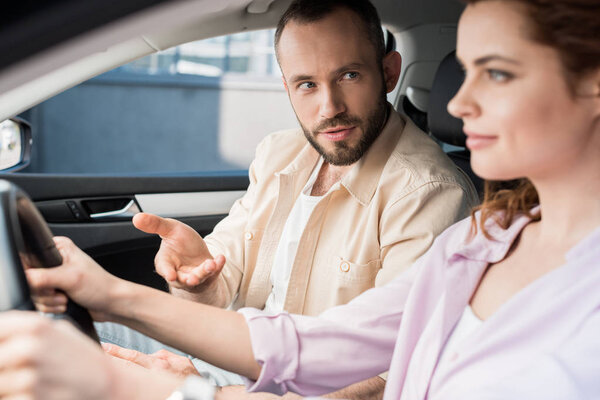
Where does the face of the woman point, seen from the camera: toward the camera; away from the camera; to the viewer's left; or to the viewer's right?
to the viewer's left

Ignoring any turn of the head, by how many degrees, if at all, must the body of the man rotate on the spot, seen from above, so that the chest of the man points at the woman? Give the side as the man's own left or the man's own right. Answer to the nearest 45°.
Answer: approximately 45° to the man's own left

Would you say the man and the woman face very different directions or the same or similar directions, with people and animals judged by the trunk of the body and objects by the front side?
same or similar directions

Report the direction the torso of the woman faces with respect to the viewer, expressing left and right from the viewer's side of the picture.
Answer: facing the viewer and to the left of the viewer

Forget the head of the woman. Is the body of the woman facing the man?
no

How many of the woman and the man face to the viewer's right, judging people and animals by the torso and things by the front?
0
